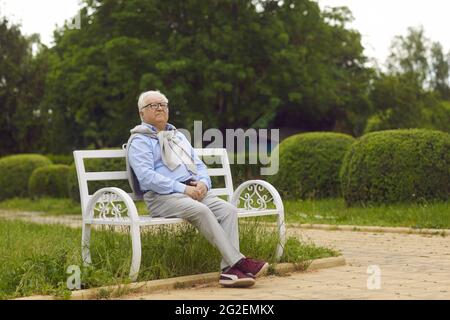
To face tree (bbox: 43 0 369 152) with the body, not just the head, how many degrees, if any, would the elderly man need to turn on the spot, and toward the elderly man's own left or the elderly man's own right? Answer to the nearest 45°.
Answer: approximately 135° to the elderly man's own left

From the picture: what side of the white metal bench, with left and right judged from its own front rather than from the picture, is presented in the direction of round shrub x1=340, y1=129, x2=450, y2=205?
left

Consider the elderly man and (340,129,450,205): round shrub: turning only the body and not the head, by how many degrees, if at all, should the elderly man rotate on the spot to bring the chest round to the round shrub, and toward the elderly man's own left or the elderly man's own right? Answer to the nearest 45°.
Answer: approximately 90° to the elderly man's own left

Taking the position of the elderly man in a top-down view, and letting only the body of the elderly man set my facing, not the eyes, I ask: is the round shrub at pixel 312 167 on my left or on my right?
on my left

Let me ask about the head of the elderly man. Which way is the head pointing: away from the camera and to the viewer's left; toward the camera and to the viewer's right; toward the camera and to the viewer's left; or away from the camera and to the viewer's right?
toward the camera and to the viewer's right

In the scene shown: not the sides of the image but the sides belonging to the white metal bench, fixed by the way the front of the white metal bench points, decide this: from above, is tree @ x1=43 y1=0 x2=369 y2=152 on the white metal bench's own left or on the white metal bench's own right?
on the white metal bench's own left

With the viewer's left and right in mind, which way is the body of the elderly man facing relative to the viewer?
facing the viewer and to the right of the viewer

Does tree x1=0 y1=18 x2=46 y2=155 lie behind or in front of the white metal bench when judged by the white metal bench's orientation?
behind
